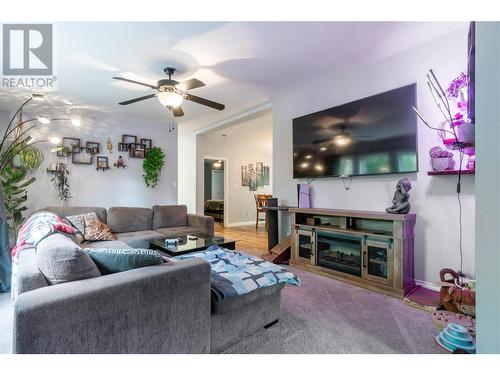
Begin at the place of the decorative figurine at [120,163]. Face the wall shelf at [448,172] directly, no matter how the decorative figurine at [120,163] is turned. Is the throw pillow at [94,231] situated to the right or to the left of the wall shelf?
right

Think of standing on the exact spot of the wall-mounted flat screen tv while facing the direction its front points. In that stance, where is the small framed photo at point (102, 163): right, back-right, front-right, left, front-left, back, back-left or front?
front-right

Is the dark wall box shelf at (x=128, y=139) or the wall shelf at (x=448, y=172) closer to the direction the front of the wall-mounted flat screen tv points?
the dark wall box shelf

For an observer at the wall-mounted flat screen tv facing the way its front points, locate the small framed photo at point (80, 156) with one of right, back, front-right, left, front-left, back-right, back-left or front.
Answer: front-right

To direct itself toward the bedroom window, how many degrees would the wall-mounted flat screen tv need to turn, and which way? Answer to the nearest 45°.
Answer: approximately 90° to its right

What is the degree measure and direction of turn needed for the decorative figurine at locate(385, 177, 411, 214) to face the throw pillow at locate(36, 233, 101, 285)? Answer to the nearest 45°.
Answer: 0° — it already faces it

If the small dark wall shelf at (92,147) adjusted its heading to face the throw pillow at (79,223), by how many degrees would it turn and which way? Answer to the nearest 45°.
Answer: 0° — it already faces it

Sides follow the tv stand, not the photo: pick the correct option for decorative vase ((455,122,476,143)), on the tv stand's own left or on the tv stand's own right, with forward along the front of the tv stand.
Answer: on the tv stand's own left

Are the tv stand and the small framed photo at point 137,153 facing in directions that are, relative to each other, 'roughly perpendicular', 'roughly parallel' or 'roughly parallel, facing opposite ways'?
roughly perpendicular

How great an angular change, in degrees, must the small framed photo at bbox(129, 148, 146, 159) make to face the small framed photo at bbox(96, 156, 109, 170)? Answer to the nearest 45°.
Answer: approximately 90° to its right

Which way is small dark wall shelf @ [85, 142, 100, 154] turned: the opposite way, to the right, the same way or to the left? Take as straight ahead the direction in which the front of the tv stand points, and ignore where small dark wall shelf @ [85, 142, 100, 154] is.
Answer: to the left

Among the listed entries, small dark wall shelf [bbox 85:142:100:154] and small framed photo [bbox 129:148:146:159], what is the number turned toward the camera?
2

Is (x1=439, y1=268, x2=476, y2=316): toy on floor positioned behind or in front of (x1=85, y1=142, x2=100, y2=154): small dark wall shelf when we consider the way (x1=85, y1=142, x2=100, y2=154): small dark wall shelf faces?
in front

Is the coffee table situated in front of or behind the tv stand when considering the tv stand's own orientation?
in front

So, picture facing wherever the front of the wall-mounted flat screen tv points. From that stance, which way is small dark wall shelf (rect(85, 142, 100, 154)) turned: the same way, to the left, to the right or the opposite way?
to the left
